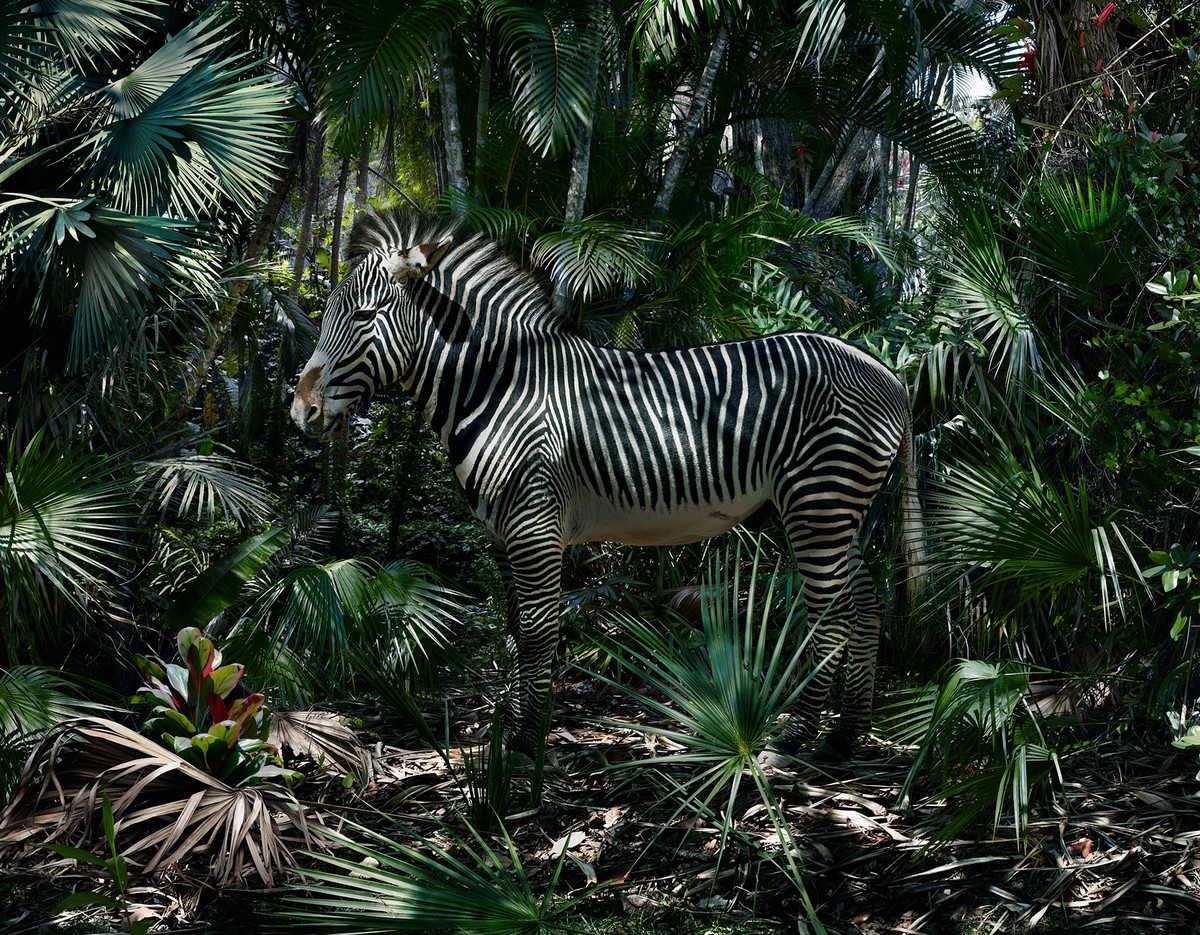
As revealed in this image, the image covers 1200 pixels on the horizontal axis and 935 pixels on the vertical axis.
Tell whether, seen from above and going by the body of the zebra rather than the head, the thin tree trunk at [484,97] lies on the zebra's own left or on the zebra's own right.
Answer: on the zebra's own right

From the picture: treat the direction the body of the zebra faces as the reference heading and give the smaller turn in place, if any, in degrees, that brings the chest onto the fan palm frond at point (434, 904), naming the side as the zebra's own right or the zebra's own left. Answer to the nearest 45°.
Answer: approximately 90° to the zebra's own left

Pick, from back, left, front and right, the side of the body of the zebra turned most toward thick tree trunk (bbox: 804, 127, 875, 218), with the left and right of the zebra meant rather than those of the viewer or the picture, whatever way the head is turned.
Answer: right

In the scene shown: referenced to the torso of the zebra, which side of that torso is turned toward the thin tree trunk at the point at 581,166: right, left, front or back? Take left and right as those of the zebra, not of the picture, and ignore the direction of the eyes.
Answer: right

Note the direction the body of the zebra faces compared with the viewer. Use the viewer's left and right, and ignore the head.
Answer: facing to the left of the viewer

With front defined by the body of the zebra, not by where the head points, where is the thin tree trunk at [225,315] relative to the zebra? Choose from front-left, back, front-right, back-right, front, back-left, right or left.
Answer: front-right

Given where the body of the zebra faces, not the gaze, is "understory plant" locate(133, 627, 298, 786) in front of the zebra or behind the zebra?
in front

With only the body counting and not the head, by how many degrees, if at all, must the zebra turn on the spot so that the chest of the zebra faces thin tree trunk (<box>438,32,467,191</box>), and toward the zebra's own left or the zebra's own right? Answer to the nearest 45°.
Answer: approximately 90° to the zebra's own right
